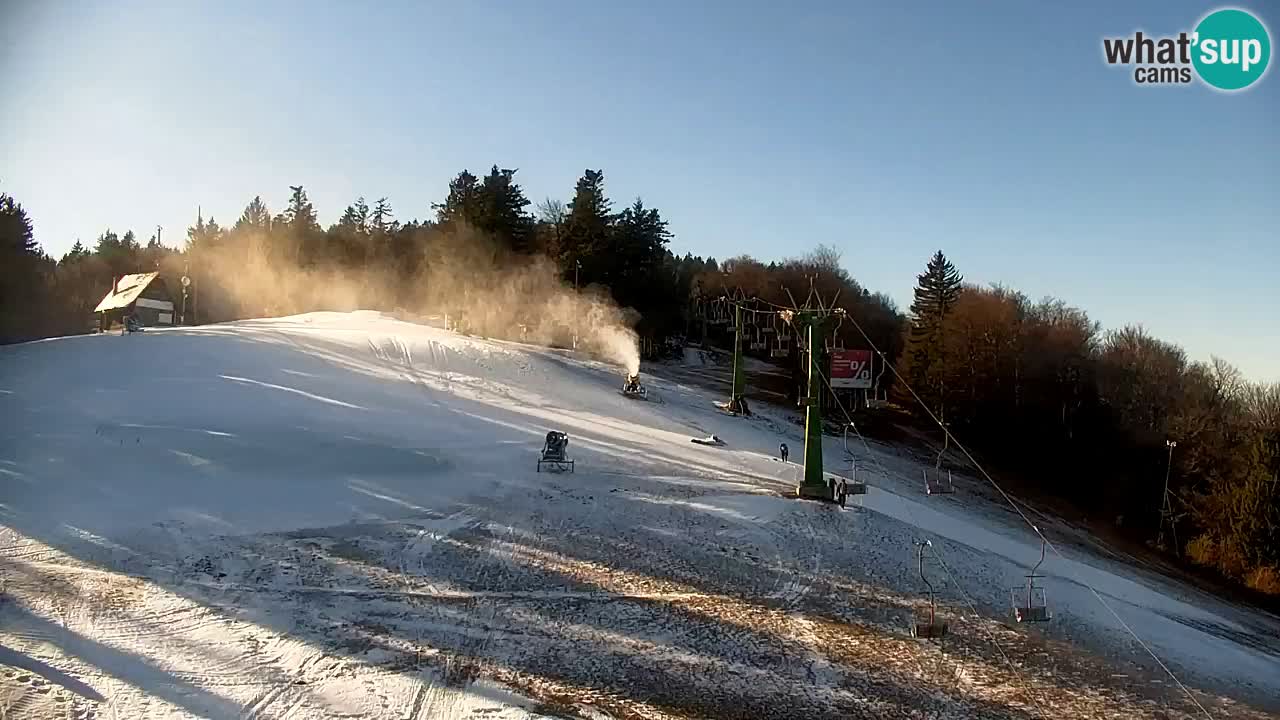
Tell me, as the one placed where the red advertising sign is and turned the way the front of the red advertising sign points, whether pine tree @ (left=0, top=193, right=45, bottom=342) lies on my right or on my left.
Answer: on my right

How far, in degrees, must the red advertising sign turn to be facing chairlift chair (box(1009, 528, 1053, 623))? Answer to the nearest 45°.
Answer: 0° — it already faces it

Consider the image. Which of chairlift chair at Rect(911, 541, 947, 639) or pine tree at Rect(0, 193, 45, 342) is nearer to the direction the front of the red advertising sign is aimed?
the chairlift chair

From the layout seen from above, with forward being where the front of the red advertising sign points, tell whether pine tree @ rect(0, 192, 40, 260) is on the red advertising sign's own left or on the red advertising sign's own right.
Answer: on the red advertising sign's own right

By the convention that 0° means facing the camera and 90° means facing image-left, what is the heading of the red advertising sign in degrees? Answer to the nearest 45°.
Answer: approximately 0°

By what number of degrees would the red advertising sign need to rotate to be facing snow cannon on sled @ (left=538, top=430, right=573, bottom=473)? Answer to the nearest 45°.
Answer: approximately 45° to its right

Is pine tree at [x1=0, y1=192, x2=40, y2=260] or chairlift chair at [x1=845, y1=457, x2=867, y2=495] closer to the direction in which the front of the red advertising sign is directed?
the chairlift chair

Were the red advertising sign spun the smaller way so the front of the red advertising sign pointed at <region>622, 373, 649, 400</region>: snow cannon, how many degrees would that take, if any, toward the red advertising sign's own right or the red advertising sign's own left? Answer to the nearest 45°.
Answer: approximately 135° to the red advertising sign's own right
